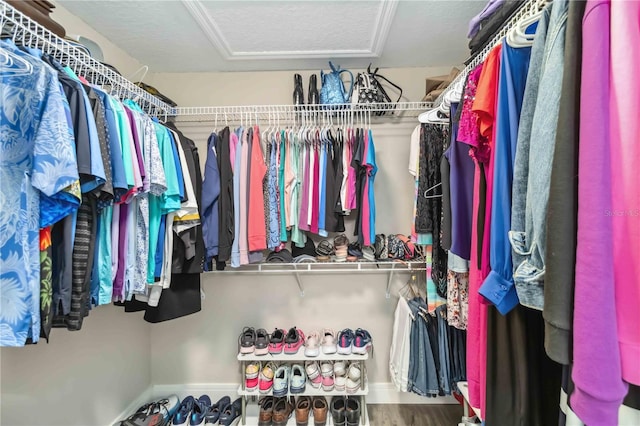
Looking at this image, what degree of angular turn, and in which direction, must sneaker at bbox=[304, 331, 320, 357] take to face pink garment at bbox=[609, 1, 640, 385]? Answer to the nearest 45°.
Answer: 0° — it already faces it

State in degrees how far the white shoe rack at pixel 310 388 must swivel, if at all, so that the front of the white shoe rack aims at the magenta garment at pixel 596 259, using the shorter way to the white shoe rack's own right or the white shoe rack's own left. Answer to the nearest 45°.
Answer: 0° — it already faces it

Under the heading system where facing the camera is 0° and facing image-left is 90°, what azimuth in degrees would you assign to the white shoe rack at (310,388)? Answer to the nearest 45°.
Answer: approximately 0°
